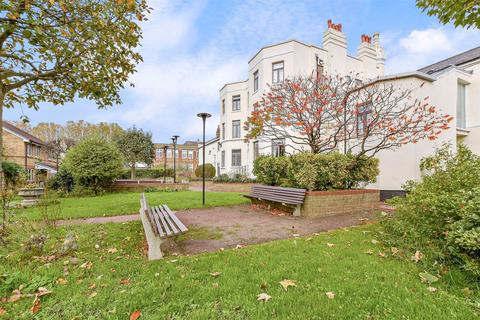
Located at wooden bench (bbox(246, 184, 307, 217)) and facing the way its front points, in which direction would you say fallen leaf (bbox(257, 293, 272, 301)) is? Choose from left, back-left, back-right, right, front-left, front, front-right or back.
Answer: front-left

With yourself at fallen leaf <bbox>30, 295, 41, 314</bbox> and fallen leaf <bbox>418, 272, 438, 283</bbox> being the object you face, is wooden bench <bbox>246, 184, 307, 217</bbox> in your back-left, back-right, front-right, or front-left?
front-left

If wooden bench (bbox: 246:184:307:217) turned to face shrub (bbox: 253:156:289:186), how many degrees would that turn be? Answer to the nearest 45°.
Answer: approximately 135° to its right

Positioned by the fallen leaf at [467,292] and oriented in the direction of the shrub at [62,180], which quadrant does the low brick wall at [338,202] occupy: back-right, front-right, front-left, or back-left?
front-right

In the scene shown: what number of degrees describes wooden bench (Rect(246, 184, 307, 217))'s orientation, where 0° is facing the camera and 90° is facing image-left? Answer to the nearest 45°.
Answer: approximately 45°

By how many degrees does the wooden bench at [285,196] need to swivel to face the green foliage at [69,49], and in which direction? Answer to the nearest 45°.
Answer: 0° — it already faces it

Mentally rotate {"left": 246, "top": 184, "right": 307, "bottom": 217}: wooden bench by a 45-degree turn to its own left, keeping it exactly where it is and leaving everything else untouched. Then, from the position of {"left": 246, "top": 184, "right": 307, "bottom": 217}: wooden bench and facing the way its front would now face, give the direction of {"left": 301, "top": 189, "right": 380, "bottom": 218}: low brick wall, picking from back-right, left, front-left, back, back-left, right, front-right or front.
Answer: left

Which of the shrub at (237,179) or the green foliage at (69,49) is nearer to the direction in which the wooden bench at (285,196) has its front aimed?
the green foliage

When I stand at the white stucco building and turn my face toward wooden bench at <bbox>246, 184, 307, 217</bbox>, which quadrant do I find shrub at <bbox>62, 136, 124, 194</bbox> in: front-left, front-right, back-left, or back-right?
front-right
